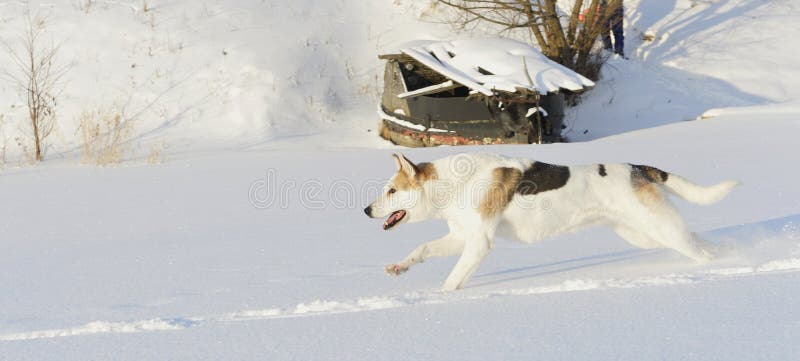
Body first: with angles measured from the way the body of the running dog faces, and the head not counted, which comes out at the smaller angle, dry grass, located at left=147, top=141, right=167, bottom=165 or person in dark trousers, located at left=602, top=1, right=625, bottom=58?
the dry grass

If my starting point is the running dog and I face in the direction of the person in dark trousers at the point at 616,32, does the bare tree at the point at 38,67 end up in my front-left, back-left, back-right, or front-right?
front-left

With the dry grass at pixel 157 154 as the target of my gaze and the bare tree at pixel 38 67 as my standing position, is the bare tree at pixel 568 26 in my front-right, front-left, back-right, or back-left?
front-left

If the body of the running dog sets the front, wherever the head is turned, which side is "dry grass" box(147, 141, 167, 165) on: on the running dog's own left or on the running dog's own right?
on the running dog's own right

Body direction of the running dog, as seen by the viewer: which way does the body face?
to the viewer's left

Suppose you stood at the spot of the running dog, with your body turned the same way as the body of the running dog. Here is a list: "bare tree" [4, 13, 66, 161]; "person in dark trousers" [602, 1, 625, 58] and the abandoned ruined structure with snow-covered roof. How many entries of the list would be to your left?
0

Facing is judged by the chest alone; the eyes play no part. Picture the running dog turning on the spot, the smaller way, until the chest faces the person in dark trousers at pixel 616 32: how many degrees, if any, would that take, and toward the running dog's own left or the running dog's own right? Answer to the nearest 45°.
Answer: approximately 90° to the running dog's own right

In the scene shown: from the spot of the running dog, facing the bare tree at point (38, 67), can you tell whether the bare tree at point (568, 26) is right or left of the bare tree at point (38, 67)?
right

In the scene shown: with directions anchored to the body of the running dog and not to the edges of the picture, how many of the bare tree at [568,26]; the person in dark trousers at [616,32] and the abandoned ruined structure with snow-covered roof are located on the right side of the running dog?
3

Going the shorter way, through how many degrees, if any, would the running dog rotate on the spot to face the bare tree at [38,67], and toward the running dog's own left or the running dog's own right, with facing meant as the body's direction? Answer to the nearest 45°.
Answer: approximately 45° to the running dog's own right

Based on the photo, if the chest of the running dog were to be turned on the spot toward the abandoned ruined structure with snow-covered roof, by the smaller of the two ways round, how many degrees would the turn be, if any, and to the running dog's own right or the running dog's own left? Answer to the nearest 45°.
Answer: approximately 90° to the running dog's own right

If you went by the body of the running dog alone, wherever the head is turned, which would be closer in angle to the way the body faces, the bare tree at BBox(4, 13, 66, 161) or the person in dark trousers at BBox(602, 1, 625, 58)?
the bare tree

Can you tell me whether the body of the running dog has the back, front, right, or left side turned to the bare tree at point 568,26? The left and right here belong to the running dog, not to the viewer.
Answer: right
